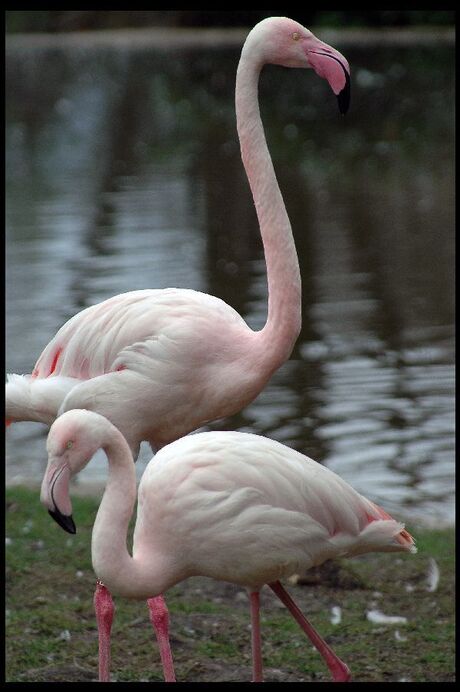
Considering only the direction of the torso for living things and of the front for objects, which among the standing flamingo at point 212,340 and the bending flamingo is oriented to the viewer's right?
the standing flamingo

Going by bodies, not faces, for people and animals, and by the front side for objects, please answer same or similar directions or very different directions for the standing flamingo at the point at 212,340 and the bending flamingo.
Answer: very different directions

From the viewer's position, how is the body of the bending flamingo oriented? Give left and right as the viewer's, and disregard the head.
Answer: facing to the left of the viewer

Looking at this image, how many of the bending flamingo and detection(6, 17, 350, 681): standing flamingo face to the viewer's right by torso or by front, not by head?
1

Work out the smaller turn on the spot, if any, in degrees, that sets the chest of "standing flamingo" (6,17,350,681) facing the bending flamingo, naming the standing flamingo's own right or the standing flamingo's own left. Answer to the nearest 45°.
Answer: approximately 90° to the standing flamingo's own right

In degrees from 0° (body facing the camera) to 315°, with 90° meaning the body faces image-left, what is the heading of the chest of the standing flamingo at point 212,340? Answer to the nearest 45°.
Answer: approximately 270°

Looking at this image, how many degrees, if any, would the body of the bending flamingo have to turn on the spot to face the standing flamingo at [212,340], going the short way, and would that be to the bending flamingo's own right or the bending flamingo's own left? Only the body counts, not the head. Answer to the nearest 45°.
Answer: approximately 90° to the bending flamingo's own right
